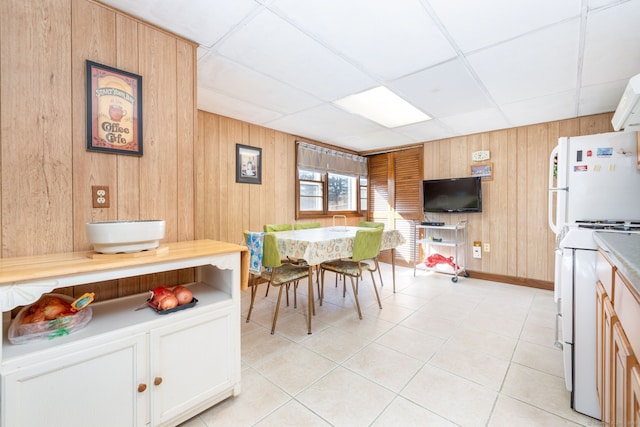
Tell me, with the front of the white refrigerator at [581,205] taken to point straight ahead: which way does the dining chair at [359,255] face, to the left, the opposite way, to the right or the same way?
the same way

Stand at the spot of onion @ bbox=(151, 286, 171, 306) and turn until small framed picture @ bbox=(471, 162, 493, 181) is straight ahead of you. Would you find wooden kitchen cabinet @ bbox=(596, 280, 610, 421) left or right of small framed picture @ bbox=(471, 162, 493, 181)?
right

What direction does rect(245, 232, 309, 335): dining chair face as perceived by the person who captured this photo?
facing away from the viewer and to the right of the viewer

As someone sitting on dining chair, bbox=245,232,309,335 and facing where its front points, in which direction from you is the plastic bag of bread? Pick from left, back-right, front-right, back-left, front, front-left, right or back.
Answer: back

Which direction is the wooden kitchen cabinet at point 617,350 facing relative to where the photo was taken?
to the viewer's left

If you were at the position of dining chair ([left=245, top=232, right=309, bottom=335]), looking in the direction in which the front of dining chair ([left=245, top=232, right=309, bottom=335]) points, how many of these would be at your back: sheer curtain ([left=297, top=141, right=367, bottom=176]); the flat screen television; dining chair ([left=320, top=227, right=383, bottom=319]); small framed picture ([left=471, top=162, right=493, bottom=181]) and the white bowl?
1

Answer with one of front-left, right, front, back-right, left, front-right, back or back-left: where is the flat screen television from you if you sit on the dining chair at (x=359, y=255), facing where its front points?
right

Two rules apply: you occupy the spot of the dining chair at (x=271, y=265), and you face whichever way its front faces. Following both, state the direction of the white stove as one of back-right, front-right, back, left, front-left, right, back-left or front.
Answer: right

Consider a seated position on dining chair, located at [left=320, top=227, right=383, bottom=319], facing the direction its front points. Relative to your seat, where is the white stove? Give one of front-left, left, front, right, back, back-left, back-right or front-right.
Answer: back

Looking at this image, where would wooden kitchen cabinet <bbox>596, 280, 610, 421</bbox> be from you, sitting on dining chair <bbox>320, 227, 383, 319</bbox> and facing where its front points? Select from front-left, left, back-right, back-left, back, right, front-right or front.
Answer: back

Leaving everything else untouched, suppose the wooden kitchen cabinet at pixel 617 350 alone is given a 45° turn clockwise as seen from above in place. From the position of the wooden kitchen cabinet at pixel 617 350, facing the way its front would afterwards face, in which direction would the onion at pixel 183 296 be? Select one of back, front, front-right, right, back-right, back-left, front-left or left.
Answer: left

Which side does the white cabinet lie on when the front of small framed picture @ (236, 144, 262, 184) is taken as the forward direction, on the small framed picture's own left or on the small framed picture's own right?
on the small framed picture's own right

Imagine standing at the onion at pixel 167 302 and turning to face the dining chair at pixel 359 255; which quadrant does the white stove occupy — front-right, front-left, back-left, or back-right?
front-right

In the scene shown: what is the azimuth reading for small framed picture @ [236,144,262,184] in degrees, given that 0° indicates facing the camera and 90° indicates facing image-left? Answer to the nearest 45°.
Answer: approximately 315°

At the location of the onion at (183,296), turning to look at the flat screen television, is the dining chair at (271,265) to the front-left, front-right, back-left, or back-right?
front-left

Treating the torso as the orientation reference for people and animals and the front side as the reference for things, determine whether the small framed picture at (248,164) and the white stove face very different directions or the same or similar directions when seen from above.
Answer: very different directions

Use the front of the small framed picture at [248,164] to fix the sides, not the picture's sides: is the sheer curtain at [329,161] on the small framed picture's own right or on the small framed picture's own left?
on the small framed picture's own left

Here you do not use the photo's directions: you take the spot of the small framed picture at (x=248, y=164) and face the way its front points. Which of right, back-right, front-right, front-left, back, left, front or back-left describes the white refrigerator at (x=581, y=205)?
front

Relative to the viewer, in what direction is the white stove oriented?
to the viewer's left

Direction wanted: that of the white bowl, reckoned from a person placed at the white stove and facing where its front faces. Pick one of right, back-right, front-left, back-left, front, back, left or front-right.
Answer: front-left
